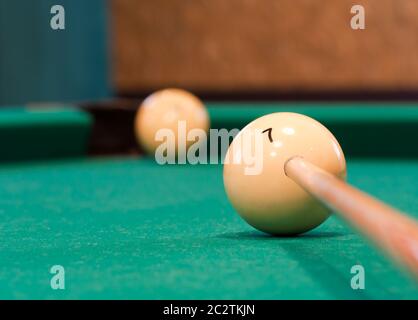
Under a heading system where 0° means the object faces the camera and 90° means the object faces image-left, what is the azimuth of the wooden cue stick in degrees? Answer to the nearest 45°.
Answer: approximately 135°
